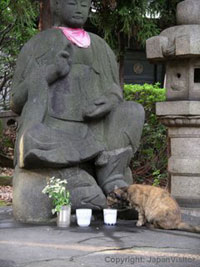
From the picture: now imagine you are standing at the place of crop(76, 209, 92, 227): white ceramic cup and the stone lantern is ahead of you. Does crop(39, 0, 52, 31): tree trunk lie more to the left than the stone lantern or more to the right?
left

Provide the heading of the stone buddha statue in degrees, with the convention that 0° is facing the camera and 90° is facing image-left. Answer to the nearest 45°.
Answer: approximately 315°

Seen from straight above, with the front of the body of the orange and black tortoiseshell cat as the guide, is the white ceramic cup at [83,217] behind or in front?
in front

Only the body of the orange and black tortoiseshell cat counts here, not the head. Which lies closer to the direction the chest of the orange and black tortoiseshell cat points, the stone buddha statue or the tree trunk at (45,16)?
the stone buddha statue

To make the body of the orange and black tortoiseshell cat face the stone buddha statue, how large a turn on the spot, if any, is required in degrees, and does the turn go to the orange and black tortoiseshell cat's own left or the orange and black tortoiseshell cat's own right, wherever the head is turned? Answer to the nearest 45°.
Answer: approximately 45° to the orange and black tortoiseshell cat's own right

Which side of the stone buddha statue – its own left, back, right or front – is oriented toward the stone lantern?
left

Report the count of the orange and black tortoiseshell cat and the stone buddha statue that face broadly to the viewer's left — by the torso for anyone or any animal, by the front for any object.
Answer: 1

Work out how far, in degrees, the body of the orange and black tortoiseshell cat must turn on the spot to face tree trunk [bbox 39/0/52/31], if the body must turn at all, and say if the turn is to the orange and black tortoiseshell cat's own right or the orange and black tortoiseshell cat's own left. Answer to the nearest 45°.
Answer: approximately 45° to the orange and black tortoiseshell cat's own right

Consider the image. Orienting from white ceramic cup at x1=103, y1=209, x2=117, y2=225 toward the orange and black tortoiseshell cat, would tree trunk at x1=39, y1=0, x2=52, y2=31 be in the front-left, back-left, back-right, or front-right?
back-left

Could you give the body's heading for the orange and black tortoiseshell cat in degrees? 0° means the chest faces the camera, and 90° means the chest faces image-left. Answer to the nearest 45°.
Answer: approximately 90°

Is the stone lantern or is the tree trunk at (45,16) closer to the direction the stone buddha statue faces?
the stone lantern
